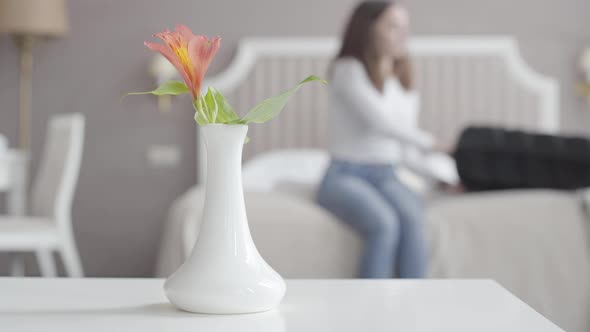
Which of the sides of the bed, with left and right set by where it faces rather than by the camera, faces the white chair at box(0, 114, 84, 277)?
right

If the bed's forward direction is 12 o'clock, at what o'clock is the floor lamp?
The floor lamp is roughly at 4 o'clock from the bed.

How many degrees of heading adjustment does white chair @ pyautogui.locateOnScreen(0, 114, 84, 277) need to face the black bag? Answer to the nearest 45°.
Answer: approximately 180°

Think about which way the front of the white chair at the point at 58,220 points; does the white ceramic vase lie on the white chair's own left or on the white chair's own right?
on the white chair's own left

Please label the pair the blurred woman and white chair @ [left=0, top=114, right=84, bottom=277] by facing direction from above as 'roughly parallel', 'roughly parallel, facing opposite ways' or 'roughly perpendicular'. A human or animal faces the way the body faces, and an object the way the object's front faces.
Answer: roughly perpendicular

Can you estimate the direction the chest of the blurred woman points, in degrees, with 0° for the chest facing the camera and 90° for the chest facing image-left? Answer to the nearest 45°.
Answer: approximately 315°

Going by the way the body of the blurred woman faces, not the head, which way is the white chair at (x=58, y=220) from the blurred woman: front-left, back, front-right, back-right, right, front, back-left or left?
back-right

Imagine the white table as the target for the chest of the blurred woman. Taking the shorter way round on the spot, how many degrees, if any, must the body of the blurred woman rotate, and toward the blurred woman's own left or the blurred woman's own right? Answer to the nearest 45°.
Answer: approximately 45° to the blurred woman's own right

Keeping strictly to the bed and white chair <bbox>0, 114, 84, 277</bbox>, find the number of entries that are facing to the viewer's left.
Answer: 1

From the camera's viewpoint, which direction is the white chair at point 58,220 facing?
to the viewer's left

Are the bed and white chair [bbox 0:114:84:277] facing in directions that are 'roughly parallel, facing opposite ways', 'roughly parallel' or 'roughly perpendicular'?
roughly perpendicular

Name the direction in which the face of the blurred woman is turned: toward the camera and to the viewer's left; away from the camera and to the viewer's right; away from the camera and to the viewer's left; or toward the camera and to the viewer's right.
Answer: toward the camera and to the viewer's right

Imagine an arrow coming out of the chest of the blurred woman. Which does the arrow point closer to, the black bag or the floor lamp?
the black bag
